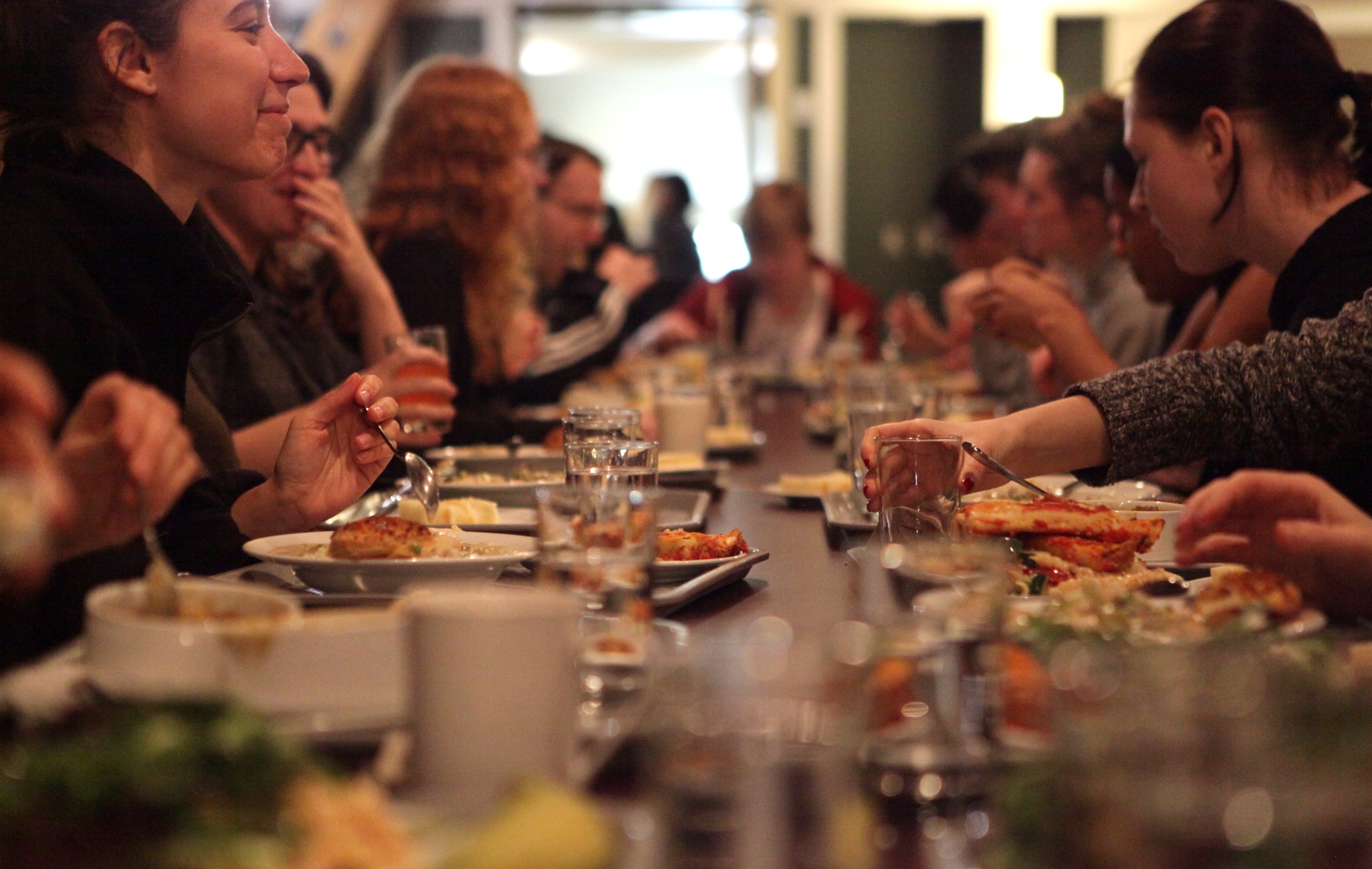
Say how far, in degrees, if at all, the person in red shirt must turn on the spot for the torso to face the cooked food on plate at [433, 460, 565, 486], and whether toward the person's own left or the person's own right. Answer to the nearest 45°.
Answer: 0° — they already face it

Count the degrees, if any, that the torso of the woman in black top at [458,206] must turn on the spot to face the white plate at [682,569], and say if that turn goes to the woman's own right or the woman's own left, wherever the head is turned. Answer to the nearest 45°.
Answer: approximately 135° to the woman's own right

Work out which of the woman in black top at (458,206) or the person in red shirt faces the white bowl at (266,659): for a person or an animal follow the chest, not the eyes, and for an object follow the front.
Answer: the person in red shirt

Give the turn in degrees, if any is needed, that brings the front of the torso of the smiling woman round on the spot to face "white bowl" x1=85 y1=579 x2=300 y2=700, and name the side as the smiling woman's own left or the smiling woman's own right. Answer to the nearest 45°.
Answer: approximately 90° to the smiling woman's own right

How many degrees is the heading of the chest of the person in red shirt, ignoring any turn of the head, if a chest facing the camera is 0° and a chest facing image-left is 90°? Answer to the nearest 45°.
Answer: approximately 0°

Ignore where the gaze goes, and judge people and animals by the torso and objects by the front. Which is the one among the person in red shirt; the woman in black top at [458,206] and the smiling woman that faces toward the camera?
the person in red shirt

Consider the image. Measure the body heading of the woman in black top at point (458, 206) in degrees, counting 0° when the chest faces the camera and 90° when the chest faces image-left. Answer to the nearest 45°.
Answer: approximately 225°

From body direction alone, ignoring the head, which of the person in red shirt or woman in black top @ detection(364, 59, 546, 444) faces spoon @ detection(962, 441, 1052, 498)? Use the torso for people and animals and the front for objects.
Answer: the person in red shirt

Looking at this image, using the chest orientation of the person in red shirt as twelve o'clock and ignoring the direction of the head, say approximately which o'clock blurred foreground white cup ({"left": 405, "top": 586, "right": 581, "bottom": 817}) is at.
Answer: The blurred foreground white cup is roughly at 12 o'clock from the person in red shirt.

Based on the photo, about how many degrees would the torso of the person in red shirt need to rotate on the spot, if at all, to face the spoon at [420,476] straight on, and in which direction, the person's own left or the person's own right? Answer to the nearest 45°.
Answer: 0° — they already face it

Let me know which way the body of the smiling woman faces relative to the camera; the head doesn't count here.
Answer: to the viewer's right

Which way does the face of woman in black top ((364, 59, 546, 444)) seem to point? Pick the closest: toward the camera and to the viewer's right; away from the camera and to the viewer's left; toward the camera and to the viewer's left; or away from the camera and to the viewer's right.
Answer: away from the camera and to the viewer's right

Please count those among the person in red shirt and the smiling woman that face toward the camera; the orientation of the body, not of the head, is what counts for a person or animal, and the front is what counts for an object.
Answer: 1

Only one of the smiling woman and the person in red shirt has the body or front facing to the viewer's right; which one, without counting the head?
the smiling woman
